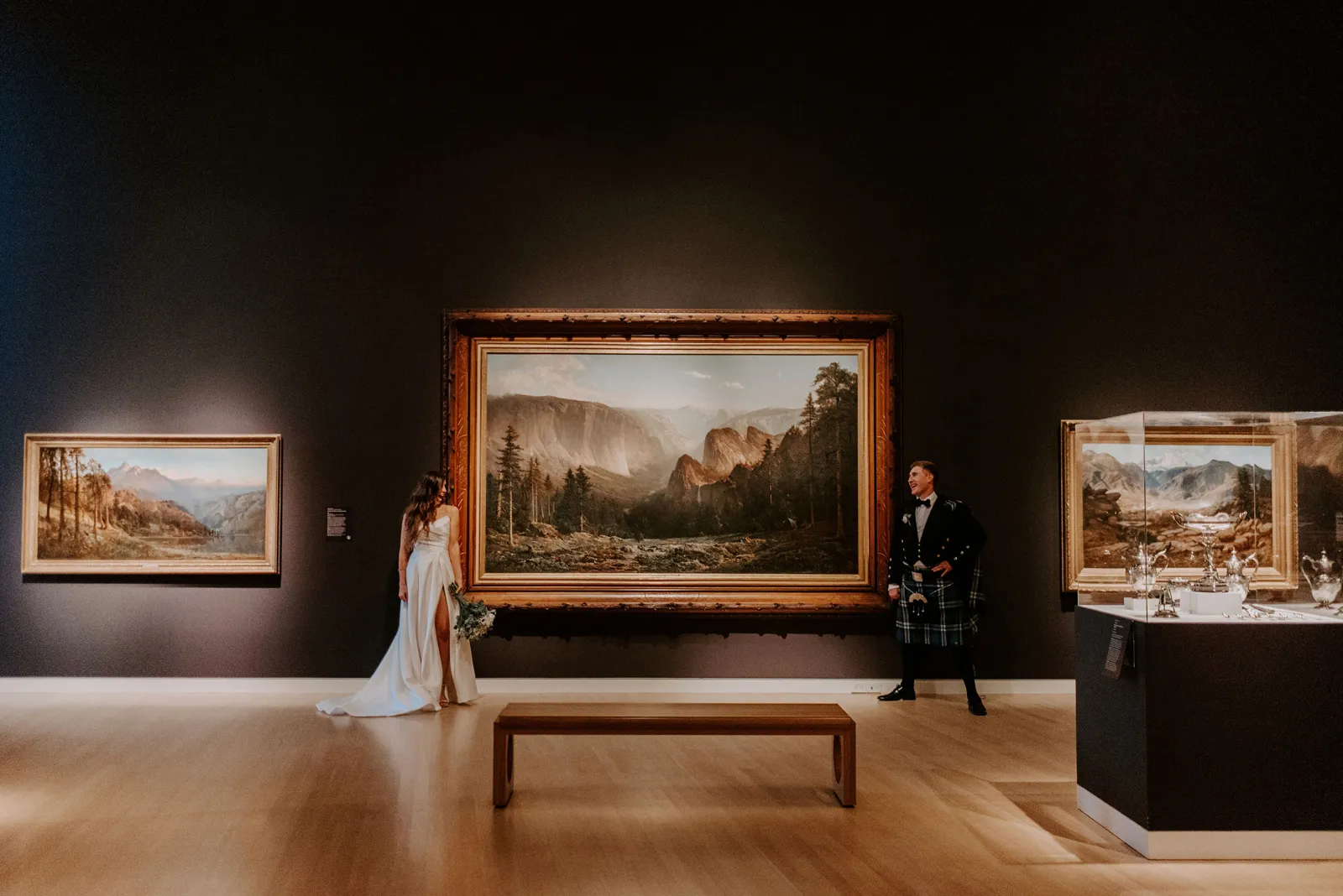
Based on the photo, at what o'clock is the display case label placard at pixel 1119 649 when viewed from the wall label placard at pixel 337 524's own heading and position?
the display case label placard at pixel 1119 649 is roughly at 11 o'clock from the wall label placard at pixel 337 524.

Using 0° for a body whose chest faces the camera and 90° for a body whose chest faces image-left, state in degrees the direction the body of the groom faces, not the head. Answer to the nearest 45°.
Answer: approximately 45°

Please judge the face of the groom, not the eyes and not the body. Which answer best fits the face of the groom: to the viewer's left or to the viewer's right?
to the viewer's left

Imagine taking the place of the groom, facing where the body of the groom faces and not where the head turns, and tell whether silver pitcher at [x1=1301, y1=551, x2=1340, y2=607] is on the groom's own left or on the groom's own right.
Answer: on the groom's own left

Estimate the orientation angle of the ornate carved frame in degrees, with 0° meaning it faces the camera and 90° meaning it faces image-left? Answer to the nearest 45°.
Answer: approximately 0°

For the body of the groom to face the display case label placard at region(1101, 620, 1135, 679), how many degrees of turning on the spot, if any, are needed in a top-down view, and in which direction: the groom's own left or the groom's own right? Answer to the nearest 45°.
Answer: approximately 45° to the groom's own left

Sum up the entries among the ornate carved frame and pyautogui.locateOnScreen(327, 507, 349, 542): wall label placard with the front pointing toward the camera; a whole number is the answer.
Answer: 2
